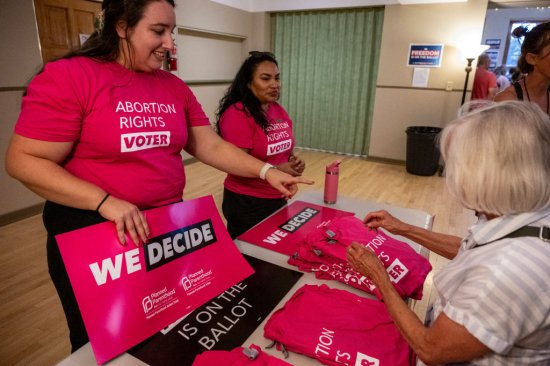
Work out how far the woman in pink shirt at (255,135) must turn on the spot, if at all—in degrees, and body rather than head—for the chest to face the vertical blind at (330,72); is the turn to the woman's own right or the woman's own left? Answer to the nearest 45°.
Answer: approximately 135° to the woman's own left

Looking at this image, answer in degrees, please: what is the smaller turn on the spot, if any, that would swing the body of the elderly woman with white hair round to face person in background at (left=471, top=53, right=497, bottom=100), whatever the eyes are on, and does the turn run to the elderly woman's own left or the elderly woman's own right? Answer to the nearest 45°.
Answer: approximately 45° to the elderly woman's own right

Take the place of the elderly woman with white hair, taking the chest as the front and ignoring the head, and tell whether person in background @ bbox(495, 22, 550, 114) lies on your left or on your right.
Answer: on your right

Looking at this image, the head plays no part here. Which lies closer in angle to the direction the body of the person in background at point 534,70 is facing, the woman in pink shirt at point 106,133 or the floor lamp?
the woman in pink shirt

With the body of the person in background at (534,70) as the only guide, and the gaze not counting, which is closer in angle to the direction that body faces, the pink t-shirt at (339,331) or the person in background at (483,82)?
the pink t-shirt

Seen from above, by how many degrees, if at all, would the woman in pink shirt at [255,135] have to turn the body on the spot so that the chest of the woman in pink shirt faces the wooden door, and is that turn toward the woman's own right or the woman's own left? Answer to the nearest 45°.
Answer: approximately 180°

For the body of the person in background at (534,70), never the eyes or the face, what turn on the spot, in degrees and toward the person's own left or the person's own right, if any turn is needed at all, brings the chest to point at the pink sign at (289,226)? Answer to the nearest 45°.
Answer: approximately 90° to the person's own right

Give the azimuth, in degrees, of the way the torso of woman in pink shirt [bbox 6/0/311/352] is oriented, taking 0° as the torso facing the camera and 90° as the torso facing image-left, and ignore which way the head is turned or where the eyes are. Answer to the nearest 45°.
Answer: approximately 315°

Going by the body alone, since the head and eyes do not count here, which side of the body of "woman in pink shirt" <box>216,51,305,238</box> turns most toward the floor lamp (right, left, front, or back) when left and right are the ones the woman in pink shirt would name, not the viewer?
left

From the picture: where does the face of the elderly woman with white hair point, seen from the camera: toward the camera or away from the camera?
away from the camera

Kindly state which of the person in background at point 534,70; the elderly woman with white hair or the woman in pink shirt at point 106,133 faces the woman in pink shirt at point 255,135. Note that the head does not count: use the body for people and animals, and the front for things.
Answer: the elderly woman with white hair
